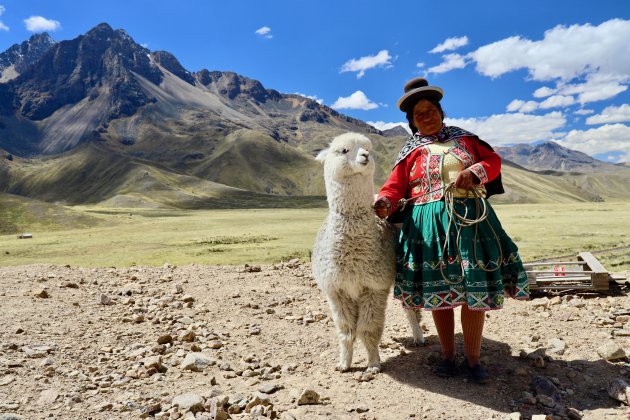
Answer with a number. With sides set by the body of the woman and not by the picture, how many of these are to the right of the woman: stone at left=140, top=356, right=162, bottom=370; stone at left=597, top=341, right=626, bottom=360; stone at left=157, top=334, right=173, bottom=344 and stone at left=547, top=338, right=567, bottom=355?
2

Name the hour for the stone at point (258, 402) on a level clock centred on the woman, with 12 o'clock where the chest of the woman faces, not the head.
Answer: The stone is roughly at 2 o'clock from the woman.

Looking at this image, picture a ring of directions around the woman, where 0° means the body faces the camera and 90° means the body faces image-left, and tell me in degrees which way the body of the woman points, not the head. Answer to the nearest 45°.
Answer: approximately 0°

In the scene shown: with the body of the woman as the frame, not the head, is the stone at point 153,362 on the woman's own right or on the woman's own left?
on the woman's own right

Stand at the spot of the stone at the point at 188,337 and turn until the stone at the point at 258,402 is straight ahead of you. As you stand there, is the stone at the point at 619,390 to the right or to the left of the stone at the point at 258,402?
left

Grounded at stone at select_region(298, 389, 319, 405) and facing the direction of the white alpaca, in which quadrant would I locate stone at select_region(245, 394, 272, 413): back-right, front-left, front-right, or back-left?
back-left

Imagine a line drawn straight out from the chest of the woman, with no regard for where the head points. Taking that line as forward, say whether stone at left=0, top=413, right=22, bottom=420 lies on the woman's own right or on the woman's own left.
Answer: on the woman's own right

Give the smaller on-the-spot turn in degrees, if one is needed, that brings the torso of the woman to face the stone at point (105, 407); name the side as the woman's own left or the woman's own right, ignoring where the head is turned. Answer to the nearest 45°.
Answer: approximately 90° to the woman's own right

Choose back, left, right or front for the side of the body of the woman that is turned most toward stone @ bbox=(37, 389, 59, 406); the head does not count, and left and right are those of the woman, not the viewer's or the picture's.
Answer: right

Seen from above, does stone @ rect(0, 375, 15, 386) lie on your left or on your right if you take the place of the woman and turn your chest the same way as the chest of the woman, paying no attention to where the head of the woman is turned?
on your right

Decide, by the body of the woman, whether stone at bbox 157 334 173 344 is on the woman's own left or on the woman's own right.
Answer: on the woman's own right

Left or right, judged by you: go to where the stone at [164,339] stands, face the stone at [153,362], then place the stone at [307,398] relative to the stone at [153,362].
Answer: left

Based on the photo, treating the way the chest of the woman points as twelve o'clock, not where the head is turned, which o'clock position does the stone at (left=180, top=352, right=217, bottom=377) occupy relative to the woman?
The stone is roughly at 3 o'clock from the woman.
